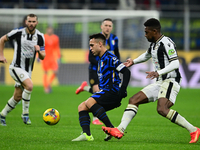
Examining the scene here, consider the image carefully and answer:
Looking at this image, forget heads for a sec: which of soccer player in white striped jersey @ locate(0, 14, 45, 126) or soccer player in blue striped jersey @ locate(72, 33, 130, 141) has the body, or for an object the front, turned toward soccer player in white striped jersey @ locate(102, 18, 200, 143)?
soccer player in white striped jersey @ locate(0, 14, 45, 126)

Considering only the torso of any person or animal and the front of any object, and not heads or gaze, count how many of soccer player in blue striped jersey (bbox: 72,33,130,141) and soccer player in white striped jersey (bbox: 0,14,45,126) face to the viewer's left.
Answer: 1

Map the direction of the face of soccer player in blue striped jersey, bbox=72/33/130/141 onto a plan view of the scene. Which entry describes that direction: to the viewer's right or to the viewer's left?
to the viewer's left

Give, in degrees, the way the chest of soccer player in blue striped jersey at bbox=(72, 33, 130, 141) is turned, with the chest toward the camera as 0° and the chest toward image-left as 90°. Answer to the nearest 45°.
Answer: approximately 90°

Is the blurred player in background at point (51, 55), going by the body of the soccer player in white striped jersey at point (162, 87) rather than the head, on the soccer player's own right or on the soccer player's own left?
on the soccer player's own right

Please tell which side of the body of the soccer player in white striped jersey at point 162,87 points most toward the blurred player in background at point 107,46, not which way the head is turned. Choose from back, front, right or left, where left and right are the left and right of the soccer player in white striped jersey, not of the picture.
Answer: right

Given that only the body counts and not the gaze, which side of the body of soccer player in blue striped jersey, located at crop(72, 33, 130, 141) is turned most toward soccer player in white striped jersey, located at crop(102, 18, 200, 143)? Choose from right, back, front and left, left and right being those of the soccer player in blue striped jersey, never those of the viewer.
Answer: back

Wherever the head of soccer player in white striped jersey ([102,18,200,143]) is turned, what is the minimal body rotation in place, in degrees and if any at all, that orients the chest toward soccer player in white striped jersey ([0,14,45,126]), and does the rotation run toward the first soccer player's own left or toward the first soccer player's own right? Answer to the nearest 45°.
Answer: approximately 90° to the first soccer player's own right

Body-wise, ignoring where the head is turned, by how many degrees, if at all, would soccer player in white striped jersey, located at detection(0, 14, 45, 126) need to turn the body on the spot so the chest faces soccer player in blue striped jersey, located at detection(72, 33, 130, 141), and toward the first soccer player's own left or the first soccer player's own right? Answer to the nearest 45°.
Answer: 0° — they already face them

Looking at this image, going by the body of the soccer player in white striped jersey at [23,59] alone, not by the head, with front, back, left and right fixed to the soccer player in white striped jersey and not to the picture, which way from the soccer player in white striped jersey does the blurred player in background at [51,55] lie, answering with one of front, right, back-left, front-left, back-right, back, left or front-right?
back-left

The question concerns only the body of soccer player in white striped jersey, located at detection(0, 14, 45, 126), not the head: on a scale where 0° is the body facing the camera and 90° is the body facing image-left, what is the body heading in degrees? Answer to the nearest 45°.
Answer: approximately 315°

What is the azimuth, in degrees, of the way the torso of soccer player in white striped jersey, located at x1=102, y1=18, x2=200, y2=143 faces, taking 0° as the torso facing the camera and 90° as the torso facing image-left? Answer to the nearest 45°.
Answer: approximately 45°

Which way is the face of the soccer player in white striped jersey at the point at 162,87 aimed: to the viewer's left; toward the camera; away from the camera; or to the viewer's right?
to the viewer's left

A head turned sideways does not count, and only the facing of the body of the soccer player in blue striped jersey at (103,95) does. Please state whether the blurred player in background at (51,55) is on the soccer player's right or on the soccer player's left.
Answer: on the soccer player's right

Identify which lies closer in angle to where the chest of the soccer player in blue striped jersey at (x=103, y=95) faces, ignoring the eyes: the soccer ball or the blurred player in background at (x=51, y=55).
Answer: the soccer ball
